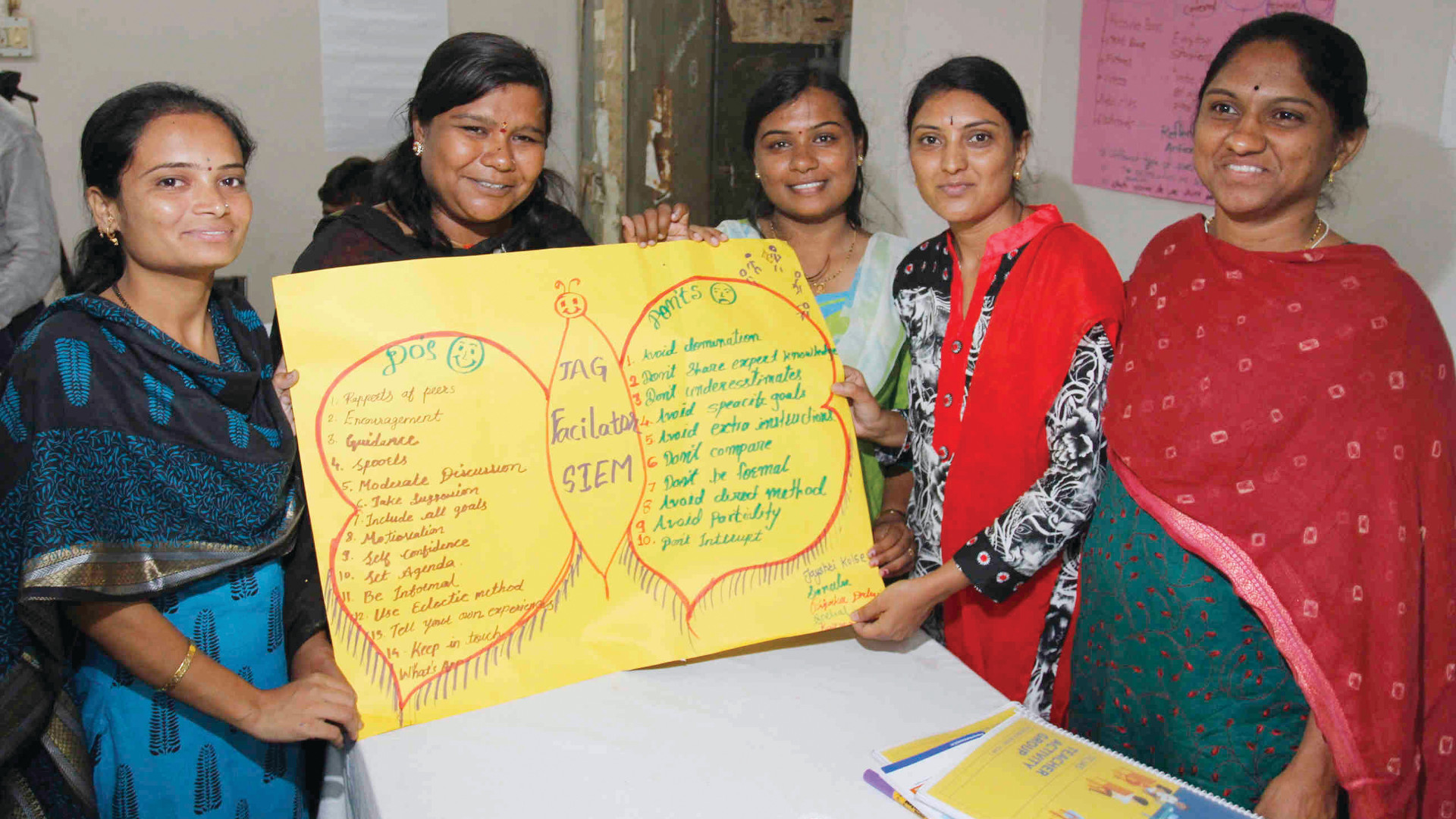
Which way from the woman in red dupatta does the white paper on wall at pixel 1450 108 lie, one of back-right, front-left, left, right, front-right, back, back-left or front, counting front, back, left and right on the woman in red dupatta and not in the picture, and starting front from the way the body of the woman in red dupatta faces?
back

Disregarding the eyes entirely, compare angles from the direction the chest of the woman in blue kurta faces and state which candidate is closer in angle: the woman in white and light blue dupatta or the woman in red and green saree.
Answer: the woman in red and green saree

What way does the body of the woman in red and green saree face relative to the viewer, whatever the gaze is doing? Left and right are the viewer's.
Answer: facing the viewer and to the left of the viewer

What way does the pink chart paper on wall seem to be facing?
toward the camera

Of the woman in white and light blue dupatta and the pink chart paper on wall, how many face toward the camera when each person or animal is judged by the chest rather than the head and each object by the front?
2

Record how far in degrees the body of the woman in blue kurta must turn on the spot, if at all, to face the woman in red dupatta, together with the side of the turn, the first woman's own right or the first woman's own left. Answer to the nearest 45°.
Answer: approximately 45° to the first woman's own left
